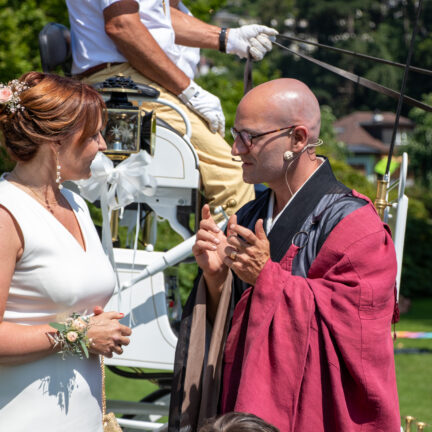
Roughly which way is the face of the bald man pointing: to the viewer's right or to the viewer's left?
to the viewer's left

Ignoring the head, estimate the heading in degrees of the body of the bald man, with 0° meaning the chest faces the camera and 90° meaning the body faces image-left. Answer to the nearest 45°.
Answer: approximately 45°

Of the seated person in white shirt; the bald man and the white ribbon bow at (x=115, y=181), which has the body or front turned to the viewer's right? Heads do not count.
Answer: the seated person in white shirt

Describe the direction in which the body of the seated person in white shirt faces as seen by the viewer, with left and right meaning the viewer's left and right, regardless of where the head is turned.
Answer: facing to the right of the viewer

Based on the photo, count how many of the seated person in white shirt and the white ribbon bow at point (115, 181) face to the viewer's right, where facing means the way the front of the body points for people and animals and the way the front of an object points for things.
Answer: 1

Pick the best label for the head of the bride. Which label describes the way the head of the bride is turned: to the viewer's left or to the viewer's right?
to the viewer's right

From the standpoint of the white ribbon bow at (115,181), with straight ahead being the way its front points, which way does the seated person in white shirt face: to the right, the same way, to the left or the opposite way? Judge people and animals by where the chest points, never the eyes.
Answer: to the left

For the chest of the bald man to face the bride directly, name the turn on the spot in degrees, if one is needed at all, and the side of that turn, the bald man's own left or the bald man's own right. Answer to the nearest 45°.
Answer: approximately 45° to the bald man's own right
